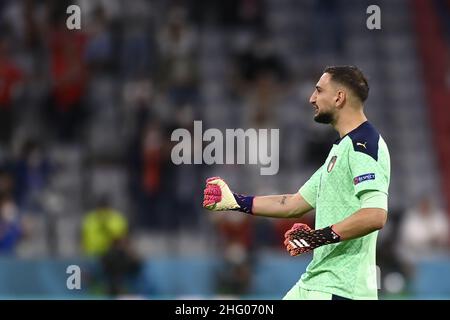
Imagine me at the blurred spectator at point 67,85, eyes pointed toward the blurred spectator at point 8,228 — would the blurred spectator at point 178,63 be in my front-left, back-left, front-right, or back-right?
back-left

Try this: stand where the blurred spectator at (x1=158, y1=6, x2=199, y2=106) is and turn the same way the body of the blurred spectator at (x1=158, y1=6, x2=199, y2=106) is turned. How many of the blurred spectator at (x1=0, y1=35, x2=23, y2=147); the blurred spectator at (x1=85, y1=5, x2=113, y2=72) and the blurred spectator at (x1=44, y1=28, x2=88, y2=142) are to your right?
3

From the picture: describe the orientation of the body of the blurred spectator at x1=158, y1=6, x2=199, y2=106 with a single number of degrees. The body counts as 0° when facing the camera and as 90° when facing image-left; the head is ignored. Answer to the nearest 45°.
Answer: approximately 0°

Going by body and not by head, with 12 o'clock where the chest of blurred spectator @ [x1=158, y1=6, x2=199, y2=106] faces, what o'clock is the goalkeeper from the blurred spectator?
The goalkeeper is roughly at 12 o'clock from the blurred spectator.

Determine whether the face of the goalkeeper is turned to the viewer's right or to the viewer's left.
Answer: to the viewer's left

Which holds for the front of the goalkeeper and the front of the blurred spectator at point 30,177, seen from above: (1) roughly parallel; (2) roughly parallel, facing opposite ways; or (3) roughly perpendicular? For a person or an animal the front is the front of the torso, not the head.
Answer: roughly perpendicular

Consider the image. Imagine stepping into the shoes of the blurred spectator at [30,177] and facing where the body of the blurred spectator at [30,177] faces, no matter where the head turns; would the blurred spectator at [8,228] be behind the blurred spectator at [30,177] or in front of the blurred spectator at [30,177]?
in front

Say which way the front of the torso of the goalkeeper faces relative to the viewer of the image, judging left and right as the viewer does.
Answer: facing to the left of the viewer
